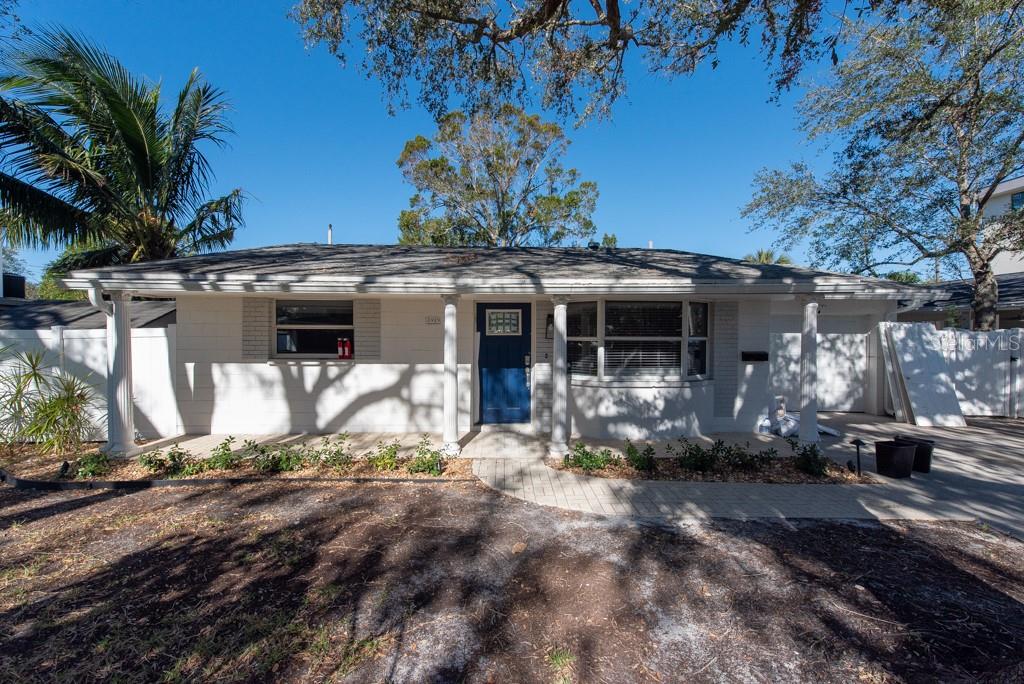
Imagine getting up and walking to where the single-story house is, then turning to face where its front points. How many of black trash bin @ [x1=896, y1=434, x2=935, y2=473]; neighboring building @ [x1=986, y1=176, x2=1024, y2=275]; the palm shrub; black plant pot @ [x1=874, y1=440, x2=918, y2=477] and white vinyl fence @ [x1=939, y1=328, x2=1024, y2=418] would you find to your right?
1

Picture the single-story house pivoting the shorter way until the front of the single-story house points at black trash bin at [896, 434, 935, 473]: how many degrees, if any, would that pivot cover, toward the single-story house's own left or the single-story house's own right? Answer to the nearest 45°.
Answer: approximately 90° to the single-story house's own left

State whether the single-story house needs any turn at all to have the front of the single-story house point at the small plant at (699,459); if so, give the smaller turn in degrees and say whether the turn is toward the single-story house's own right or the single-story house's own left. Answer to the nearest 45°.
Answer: approximately 45° to the single-story house's own left

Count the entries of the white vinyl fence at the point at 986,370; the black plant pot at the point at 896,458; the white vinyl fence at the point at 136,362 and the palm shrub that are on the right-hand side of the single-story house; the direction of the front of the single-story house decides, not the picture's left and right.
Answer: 2

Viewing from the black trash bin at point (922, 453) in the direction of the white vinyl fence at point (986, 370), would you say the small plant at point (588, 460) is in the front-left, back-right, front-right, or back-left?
back-left

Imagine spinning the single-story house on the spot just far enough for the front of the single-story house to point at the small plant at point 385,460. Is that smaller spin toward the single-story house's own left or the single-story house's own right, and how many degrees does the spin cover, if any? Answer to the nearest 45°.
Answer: approximately 45° to the single-story house's own right

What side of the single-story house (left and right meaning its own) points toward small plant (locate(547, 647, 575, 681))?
front

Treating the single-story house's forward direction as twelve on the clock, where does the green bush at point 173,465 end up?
The green bush is roughly at 2 o'clock from the single-story house.

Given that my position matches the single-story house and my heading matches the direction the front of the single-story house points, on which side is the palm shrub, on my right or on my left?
on my right

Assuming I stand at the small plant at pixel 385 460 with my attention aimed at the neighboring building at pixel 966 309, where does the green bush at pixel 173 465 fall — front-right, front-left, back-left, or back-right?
back-left

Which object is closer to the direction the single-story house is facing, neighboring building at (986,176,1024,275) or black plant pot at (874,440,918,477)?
the black plant pot

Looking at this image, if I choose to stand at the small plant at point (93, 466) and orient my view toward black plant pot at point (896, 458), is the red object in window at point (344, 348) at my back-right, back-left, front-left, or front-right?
front-left

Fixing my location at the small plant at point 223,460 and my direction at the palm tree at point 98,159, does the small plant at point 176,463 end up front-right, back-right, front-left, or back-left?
front-left

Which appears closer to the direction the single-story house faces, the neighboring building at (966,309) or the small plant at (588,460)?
the small plant

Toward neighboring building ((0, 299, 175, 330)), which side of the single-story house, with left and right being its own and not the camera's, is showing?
right

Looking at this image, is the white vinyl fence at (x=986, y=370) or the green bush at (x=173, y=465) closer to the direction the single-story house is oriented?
the green bush

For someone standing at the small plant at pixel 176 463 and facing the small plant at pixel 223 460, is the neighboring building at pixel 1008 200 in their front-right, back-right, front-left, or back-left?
front-left

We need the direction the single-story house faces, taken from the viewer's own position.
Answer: facing the viewer

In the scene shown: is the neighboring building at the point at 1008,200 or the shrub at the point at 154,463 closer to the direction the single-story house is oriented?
the shrub
